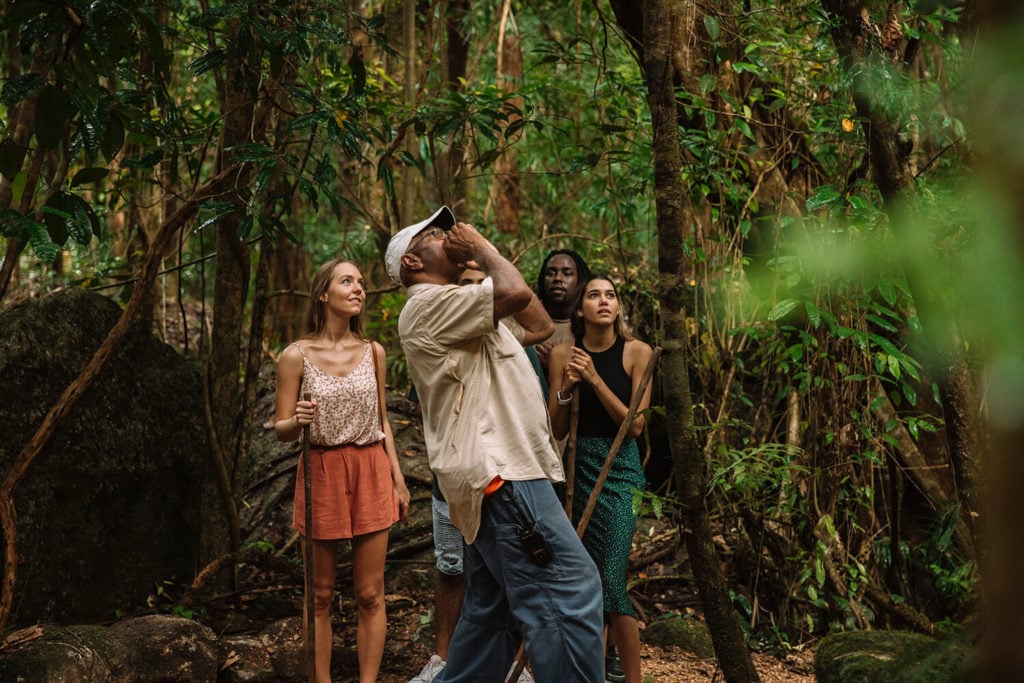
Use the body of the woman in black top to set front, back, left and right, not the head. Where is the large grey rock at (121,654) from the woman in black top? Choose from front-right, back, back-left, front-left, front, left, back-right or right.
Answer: right

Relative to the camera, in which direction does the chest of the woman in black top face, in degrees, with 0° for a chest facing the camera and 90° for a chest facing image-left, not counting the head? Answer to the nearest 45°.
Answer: approximately 0°

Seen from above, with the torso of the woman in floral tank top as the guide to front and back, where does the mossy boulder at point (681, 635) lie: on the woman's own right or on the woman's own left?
on the woman's own left

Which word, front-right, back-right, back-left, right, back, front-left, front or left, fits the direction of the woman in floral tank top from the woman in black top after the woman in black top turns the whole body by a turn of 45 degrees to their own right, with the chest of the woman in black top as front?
front-right
